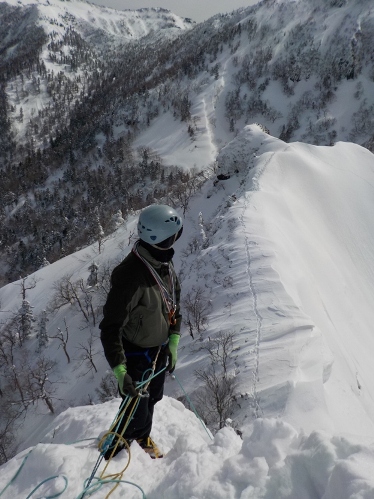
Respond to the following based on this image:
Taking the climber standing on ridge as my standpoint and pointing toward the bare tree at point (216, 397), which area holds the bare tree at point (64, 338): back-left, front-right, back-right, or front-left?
front-left

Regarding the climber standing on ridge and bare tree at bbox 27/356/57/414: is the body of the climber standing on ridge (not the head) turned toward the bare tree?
no

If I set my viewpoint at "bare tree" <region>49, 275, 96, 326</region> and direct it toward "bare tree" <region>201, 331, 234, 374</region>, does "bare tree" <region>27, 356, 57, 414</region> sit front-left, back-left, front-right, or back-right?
front-right

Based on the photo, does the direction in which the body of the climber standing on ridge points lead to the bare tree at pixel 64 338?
no
